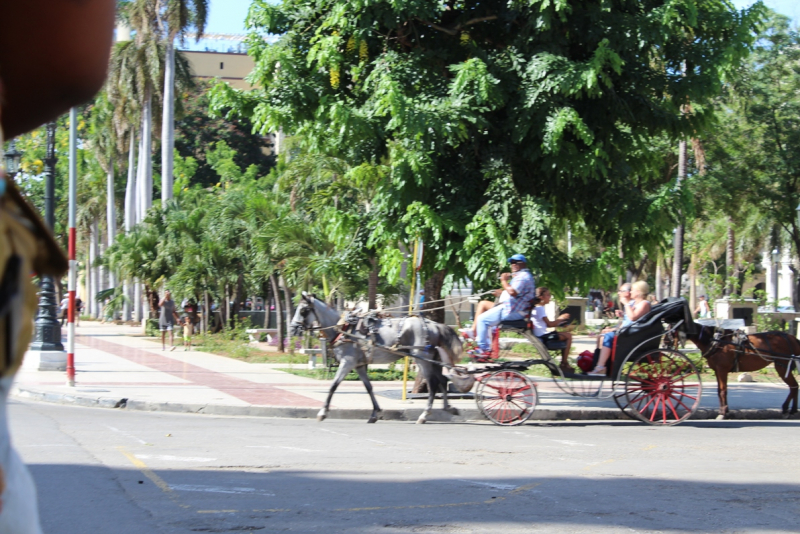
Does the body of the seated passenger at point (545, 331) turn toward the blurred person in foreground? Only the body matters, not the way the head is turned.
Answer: no

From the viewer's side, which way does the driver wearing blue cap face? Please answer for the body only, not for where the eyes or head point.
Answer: to the viewer's left

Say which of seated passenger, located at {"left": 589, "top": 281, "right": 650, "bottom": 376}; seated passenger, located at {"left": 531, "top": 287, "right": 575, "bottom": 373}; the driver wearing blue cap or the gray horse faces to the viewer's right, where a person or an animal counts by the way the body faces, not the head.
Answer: seated passenger, located at {"left": 531, "top": 287, "right": 575, "bottom": 373}

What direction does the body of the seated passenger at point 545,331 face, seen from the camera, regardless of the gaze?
to the viewer's right

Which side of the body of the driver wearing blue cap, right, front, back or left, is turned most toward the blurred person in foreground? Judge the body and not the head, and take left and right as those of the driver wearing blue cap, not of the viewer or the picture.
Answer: left

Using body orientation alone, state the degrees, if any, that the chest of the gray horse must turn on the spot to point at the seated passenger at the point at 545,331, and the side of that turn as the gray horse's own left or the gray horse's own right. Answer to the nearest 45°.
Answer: approximately 180°

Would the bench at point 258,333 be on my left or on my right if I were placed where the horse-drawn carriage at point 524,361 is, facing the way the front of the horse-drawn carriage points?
on my right

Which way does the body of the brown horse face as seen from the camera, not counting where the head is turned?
to the viewer's left

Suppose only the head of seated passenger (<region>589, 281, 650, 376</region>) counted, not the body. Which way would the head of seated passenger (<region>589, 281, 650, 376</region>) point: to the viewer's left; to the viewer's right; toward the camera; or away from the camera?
to the viewer's left

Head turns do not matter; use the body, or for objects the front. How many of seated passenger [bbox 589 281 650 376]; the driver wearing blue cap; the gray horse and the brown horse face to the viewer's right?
0

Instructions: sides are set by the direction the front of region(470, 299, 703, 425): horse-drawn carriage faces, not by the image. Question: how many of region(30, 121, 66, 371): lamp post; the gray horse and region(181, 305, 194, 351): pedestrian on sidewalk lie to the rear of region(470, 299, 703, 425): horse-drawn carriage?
0

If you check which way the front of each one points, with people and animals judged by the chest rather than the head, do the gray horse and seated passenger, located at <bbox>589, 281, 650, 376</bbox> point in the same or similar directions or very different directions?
same or similar directions

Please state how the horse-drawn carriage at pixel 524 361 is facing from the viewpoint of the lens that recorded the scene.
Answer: facing to the left of the viewer

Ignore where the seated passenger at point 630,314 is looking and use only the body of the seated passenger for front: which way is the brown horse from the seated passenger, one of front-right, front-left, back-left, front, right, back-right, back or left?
back-right

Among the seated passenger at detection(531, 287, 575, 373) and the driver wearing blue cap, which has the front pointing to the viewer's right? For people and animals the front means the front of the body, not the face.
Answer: the seated passenger

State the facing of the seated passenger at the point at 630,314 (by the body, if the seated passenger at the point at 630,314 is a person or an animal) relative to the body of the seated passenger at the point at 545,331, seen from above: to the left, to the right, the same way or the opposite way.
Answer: the opposite way

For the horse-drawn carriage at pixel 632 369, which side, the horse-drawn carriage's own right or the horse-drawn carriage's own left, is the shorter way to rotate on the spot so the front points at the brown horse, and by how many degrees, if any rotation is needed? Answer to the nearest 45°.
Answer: approximately 135° to the horse-drawn carriage's own right
